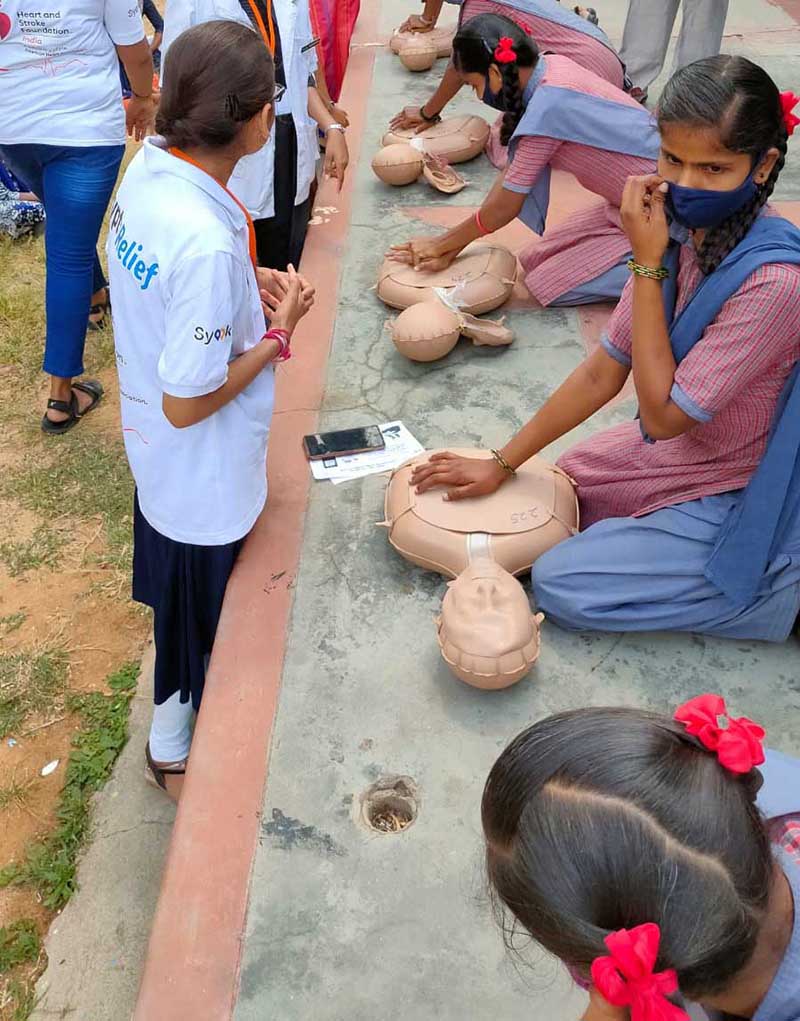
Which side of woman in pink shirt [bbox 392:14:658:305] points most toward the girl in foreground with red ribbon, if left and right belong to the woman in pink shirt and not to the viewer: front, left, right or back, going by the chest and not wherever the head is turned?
left

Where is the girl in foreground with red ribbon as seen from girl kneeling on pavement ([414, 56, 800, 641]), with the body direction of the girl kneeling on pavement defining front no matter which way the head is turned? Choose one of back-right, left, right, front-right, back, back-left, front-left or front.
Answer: front-left

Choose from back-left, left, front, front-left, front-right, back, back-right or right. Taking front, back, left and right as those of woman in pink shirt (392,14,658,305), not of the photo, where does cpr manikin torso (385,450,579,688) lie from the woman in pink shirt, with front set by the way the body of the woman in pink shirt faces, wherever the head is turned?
left

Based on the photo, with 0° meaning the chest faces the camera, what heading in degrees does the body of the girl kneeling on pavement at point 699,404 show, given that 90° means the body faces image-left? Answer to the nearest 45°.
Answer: approximately 45°

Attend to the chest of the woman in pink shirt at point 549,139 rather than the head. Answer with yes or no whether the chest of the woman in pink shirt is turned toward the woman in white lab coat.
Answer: yes

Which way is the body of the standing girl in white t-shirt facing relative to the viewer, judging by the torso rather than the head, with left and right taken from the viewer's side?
facing away from the viewer and to the right of the viewer

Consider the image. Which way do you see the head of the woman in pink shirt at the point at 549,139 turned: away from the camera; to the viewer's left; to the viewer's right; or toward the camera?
to the viewer's left

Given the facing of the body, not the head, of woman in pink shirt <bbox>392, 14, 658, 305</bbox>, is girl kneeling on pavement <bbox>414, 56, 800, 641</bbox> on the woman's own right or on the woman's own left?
on the woman's own left

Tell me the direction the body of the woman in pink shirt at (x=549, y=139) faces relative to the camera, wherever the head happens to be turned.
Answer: to the viewer's left

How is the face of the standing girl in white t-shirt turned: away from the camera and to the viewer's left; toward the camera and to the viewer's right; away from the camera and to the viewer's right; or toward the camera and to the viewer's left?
away from the camera and to the viewer's right
